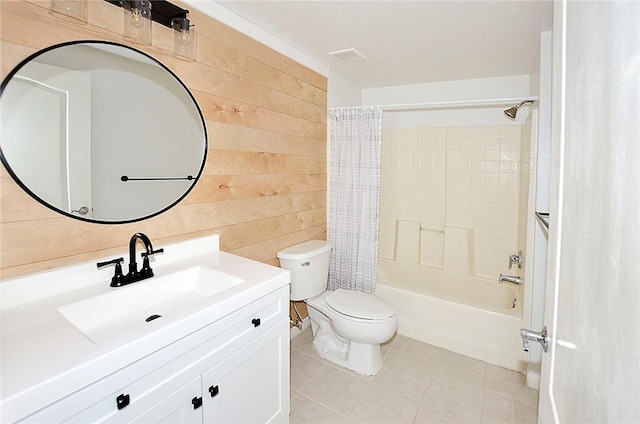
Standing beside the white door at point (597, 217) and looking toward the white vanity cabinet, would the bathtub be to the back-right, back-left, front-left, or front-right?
front-right

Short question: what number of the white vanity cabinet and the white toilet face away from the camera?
0

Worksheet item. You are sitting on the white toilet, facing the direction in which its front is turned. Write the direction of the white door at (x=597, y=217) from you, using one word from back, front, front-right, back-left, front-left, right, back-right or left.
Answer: front-right

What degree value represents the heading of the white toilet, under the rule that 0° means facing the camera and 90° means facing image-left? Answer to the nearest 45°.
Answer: approximately 315°

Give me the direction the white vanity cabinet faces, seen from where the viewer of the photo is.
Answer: facing the viewer and to the right of the viewer

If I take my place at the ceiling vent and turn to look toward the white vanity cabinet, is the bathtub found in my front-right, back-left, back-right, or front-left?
back-left

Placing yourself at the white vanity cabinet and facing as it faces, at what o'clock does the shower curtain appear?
The shower curtain is roughly at 9 o'clock from the white vanity cabinet.

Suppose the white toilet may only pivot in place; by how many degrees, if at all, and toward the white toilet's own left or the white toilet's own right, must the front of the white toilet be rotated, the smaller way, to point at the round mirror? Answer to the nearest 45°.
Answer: approximately 90° to the white toilet's own right

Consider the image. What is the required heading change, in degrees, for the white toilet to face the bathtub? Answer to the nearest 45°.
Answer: approximately 45° to its left

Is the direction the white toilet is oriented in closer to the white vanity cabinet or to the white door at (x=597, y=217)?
the white door

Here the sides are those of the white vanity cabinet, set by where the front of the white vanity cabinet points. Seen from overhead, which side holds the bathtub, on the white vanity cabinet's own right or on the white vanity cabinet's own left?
on the white vanity cabinet's own left
